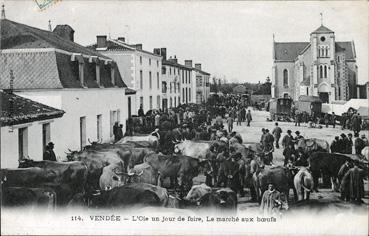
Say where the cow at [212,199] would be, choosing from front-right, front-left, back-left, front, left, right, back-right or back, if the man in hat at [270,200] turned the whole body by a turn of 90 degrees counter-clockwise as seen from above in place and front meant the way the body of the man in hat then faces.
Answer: back

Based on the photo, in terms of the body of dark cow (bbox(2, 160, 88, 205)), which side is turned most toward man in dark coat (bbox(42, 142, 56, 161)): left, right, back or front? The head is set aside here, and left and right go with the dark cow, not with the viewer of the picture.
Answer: right

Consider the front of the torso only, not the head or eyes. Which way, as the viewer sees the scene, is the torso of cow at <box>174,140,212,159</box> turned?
to the viewer's left

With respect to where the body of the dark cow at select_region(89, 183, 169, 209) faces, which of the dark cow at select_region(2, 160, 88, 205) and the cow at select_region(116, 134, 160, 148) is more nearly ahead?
the dark cow

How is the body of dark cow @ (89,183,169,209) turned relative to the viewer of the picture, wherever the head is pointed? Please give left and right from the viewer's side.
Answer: facing to the left of the viewer

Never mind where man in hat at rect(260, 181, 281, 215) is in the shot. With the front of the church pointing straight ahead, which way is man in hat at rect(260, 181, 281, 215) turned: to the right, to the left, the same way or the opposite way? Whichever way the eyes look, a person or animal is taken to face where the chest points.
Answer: the same way

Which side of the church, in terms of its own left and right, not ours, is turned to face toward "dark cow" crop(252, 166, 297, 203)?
front

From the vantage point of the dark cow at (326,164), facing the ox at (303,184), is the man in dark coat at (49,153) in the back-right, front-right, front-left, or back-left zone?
front-right

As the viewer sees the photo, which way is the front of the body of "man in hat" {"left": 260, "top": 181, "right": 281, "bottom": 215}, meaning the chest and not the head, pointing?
toward the camera
